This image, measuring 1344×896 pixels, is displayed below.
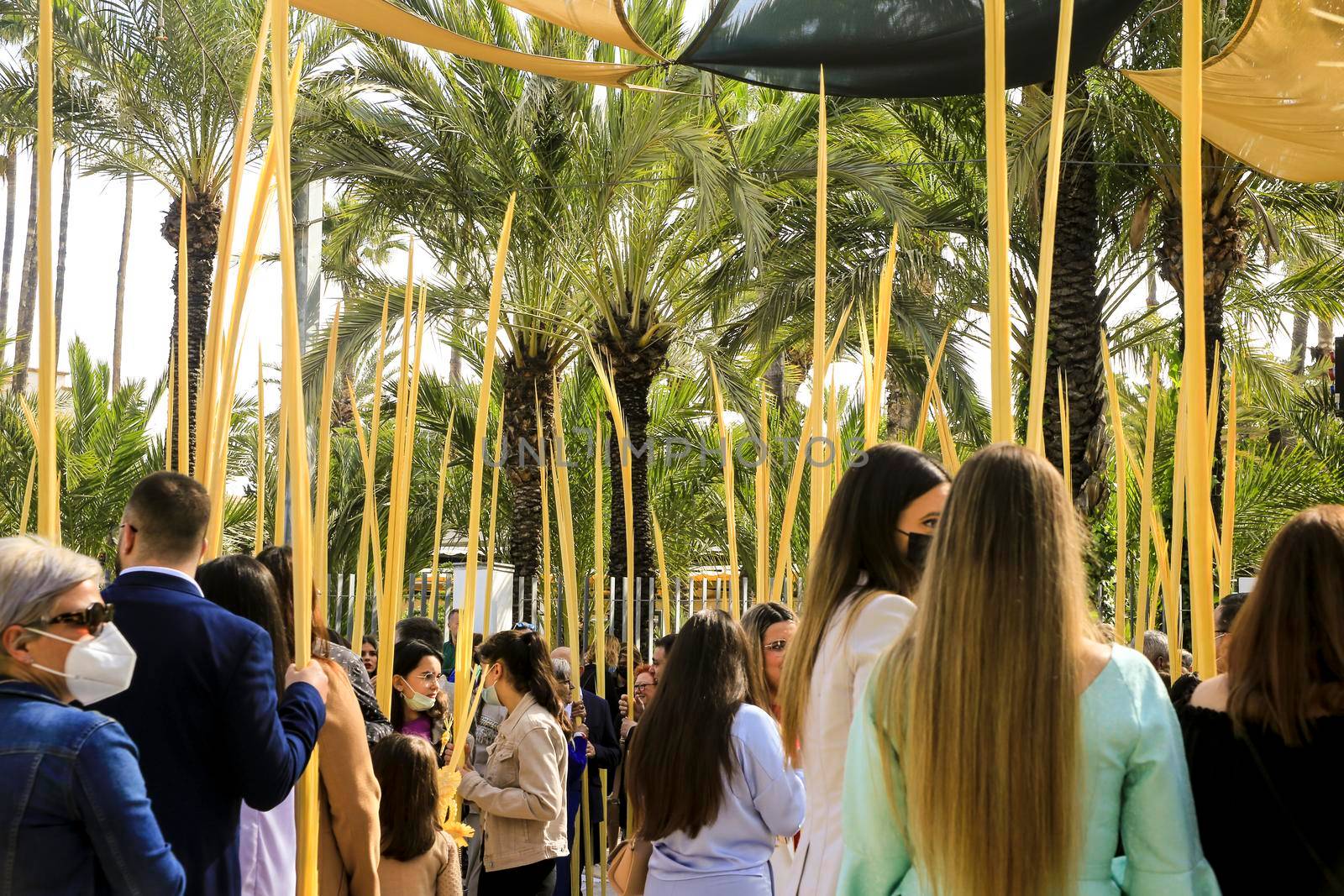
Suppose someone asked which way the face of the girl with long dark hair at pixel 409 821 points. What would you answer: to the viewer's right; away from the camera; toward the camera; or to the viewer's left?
away from the camera

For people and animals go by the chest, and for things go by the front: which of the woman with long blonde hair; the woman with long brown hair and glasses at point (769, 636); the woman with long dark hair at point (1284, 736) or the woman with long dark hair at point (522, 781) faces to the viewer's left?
the woman with long dark hair at point (522, 781)

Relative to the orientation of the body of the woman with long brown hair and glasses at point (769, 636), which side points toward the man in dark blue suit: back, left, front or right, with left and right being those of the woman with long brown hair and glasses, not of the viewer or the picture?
right

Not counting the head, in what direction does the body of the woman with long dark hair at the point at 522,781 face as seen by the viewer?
to the viewer's left

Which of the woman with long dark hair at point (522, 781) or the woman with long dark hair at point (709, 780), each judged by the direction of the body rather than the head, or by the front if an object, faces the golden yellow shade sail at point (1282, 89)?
the woman with long dark hair at point (709, 780)

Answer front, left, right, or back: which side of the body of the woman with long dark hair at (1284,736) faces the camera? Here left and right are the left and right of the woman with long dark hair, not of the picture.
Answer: back

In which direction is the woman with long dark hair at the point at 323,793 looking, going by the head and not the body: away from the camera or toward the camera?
away from the camera

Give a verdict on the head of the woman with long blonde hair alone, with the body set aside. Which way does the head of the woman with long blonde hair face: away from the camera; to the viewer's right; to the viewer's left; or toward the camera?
away from the camera

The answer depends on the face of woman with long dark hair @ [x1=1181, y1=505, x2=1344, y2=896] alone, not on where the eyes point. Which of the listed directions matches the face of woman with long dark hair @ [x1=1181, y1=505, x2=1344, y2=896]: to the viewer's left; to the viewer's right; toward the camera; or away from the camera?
away from the camera

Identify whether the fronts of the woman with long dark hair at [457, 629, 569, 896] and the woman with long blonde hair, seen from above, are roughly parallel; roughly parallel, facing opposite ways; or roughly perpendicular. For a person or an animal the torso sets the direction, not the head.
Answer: roughly perpendicular

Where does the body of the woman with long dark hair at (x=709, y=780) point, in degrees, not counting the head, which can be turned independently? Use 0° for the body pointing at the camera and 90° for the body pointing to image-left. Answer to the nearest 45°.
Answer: approximately 225°

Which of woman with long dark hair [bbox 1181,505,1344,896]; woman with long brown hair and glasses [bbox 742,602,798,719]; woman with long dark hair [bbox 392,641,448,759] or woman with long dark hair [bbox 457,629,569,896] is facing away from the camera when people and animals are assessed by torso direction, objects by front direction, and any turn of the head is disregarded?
woman with long dark hair [bbox 1181,505,1344,896]

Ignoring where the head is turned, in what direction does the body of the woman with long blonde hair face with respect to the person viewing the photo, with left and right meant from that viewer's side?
facing away from the viewer
